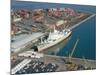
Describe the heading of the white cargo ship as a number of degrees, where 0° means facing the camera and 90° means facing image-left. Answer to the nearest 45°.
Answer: approximately 225°
